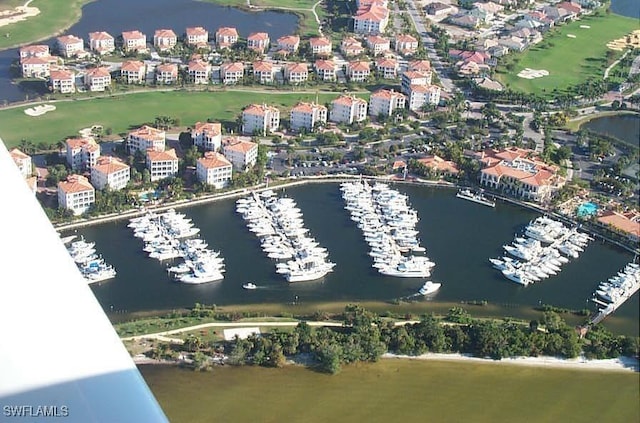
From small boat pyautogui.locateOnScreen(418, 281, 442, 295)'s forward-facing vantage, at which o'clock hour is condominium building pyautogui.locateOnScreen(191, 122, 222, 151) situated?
The condominium building is roughly at 9 o'clock from the small boat.

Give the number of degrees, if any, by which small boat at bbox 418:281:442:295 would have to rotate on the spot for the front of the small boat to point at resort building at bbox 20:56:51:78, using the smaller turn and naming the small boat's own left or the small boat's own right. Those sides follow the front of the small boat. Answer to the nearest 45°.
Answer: approximately 90° to the small boat's own left

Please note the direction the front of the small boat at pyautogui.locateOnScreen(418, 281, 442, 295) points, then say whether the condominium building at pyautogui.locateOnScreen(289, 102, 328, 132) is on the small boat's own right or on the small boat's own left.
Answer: on the small boat's own left

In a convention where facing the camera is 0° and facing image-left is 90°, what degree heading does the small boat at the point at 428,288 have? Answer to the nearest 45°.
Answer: approximately 225°

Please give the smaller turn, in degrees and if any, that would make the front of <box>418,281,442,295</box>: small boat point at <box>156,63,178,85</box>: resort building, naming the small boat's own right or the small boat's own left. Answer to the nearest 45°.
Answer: approximately 90° to the small boat's own left

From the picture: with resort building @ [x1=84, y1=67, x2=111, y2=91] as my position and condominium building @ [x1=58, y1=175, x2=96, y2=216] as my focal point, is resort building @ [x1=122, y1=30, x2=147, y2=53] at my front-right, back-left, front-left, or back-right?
back-left

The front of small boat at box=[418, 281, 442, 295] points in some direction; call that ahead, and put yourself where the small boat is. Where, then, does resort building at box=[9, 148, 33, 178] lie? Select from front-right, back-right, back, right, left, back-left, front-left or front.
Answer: back-left

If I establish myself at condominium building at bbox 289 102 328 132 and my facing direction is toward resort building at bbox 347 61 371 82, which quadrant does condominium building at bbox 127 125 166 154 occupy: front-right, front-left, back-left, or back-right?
back-left

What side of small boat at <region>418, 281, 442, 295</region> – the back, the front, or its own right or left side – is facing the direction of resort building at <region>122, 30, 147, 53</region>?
left

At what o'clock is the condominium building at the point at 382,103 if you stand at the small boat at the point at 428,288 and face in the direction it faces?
The condominium building is roughly at 10 o'clock from the small boat.

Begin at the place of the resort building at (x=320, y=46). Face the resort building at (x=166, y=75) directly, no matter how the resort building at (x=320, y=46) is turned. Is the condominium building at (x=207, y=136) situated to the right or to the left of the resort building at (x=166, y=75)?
left

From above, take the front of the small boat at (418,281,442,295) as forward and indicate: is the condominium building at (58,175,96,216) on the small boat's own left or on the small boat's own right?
on the small boat's own left

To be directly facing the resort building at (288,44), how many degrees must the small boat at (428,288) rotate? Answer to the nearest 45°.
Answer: approximately 45° to its left
